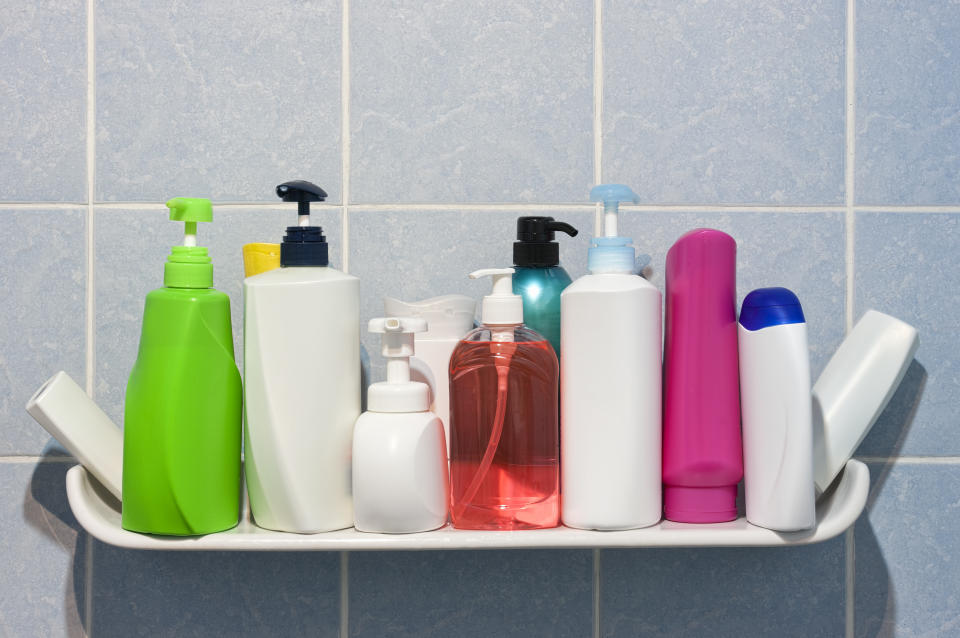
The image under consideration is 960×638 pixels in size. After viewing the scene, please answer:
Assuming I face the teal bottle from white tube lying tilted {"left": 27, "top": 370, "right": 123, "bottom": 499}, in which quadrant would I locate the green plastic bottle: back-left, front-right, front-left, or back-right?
front-right

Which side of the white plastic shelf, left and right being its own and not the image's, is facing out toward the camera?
front
